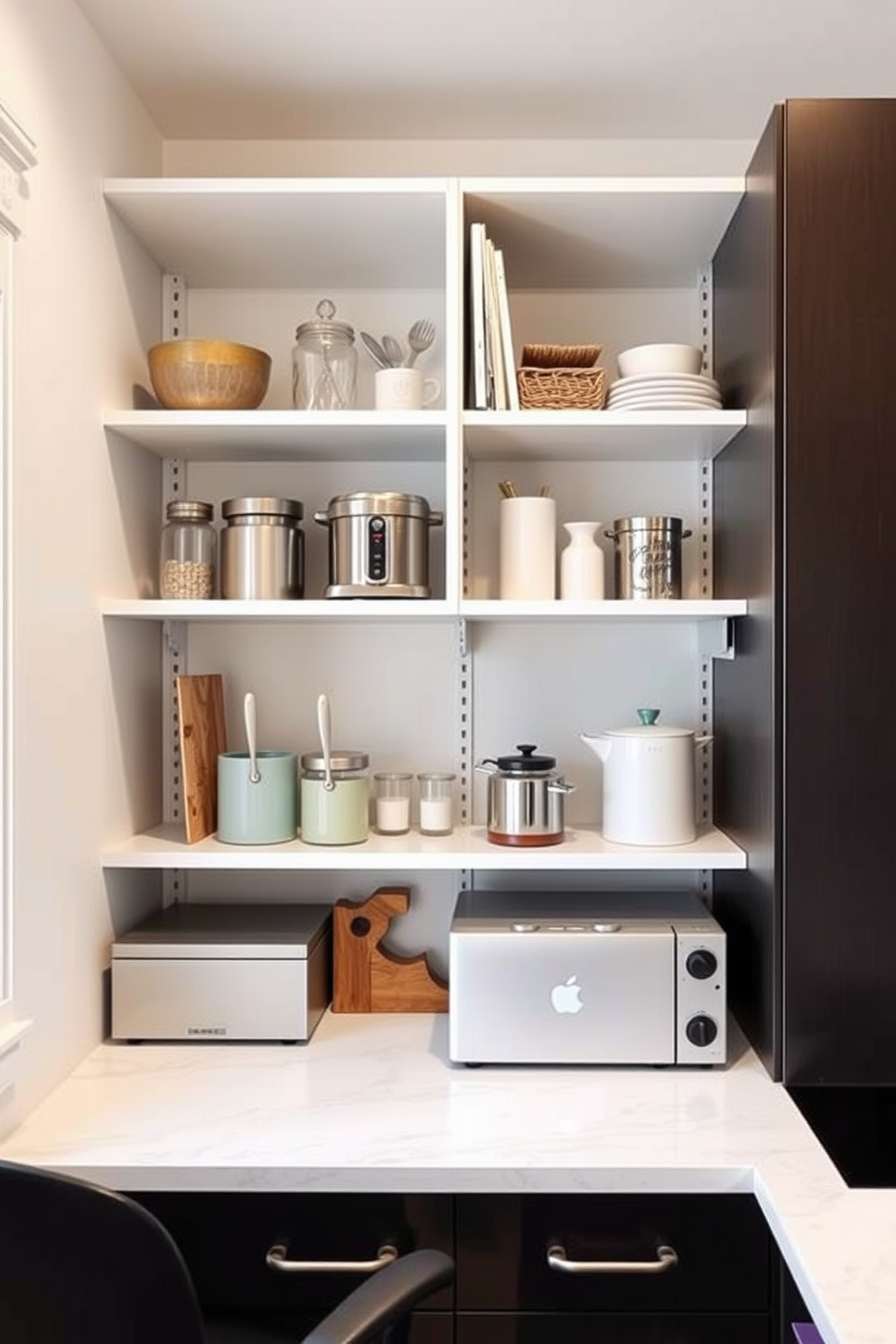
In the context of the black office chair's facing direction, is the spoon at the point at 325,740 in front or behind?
in front

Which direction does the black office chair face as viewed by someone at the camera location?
facing away from the viewer and to the right of the viewer

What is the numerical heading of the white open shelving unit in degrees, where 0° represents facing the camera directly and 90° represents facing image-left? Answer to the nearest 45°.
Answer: approximately 0°

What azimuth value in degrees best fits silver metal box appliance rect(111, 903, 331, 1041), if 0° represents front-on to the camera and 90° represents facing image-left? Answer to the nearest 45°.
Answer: approximately 0°

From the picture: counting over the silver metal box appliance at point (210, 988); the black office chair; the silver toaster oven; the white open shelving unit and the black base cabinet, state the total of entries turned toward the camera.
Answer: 4

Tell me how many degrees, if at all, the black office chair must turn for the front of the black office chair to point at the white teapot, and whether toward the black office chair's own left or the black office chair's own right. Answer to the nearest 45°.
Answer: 0° — it already faces it
